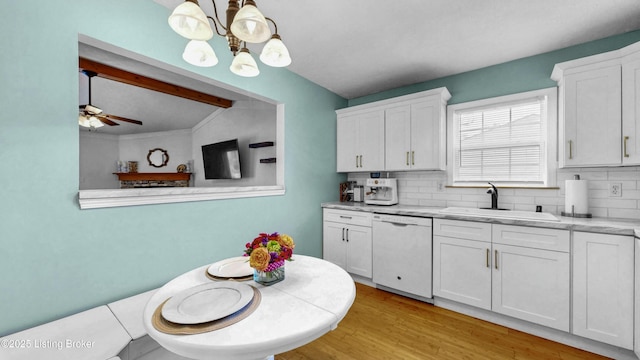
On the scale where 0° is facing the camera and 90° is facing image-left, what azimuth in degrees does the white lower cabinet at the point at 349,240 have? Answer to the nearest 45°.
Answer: approximately 45°

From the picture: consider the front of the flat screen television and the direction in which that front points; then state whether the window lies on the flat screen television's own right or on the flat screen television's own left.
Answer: on the flat screen television's own left

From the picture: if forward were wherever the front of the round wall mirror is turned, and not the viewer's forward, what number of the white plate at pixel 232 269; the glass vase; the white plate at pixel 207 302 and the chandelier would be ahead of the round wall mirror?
4

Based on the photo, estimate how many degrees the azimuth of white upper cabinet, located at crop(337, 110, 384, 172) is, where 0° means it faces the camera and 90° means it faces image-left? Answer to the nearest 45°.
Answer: approximately 45°

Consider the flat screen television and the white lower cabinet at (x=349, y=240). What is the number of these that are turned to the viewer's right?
0

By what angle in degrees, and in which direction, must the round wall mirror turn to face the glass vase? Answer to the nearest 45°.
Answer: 0° — it already faces it

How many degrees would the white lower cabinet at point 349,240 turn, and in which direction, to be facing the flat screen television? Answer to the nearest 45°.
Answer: approximately 90° to its right

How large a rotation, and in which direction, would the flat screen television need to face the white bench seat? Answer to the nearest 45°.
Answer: approximately 45° to its left
